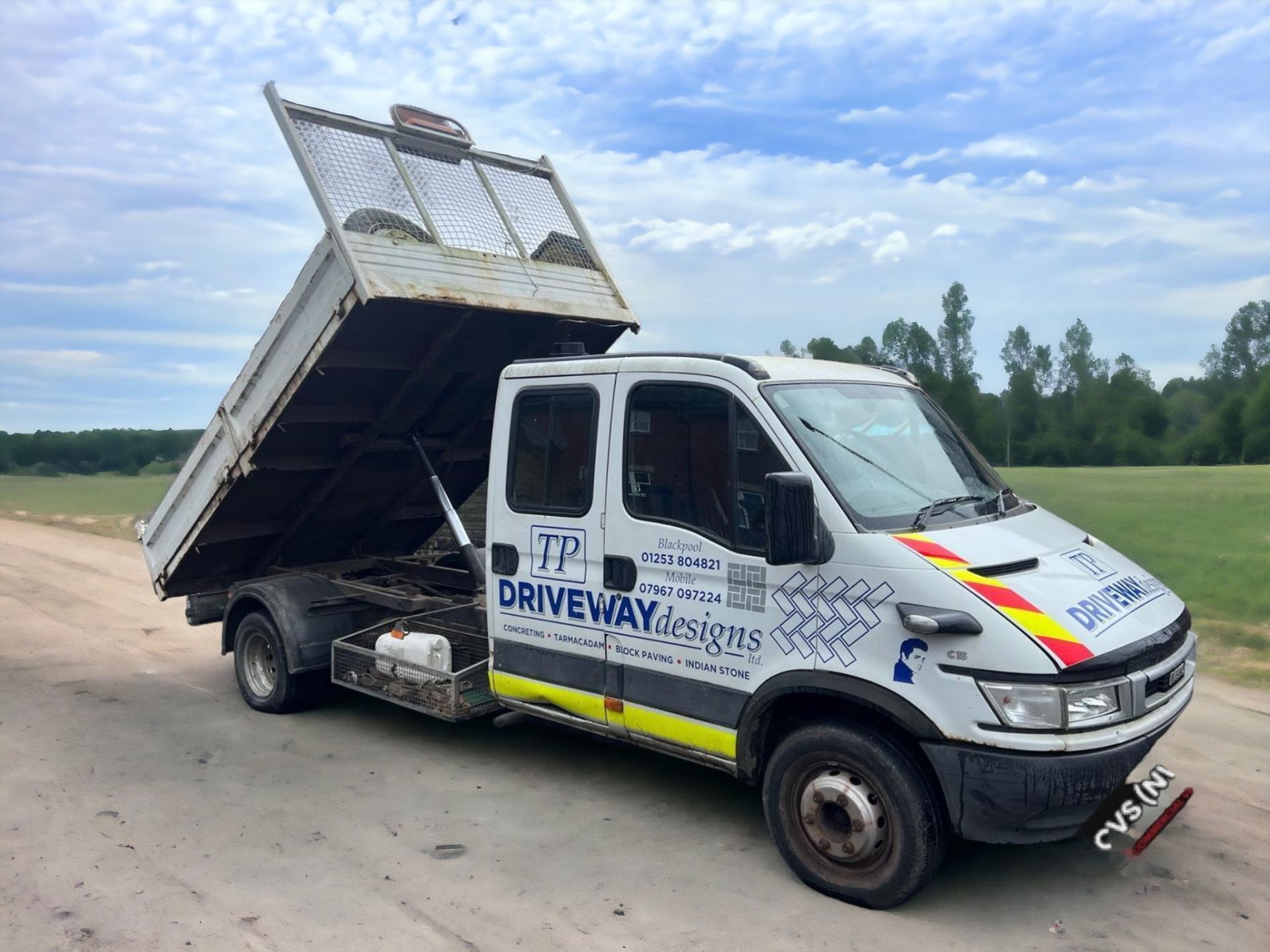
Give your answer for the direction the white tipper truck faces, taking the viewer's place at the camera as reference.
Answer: facing the viewer and to the right of the viewer
